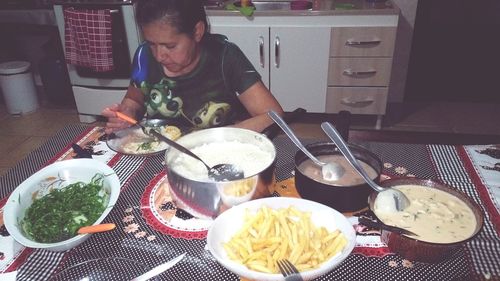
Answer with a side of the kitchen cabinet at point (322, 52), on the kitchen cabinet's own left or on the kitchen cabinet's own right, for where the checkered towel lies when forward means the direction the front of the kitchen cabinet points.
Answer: on the kitchen cabinet's own right

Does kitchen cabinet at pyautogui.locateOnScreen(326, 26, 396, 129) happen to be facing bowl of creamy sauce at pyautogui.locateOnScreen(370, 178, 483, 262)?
yes

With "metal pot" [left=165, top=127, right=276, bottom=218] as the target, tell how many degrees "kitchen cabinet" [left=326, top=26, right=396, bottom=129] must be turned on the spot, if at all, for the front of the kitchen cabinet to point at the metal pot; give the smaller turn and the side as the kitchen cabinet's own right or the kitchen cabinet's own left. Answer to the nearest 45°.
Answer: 0° — it already faces it

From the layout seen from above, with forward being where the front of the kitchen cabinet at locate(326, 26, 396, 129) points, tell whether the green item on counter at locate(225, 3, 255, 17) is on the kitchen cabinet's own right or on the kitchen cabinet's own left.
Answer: on the kitchen cabinet's own right

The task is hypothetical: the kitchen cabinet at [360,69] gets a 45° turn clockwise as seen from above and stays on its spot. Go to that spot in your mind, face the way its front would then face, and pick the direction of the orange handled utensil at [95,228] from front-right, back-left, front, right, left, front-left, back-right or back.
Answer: front-left

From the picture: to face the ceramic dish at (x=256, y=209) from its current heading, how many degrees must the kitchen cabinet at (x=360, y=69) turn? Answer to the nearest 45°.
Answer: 0° — it already faces it

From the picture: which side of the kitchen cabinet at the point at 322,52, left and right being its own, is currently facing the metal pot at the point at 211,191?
front

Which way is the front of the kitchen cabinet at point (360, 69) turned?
toward the camera

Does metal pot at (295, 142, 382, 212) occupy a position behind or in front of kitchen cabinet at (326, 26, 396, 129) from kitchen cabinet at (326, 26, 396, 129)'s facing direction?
in front

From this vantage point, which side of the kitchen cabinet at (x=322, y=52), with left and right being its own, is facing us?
front

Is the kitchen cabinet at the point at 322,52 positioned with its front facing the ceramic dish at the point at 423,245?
yes

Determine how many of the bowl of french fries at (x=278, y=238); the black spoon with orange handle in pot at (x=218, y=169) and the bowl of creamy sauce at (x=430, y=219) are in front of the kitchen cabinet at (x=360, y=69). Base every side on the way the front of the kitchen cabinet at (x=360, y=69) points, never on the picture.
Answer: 3

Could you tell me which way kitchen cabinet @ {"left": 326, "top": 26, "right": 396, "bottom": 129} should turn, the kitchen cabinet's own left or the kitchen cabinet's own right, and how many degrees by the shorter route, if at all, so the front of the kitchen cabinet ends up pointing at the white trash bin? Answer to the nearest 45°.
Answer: approximately 90° to the kitchen cabinet's own right

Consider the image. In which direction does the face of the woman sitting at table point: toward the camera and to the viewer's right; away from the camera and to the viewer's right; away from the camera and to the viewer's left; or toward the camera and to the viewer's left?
toward the camera and to the viewer's left

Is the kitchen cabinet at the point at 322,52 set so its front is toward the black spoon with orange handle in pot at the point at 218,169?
yes

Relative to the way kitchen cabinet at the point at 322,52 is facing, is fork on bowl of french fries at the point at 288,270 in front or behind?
in front
